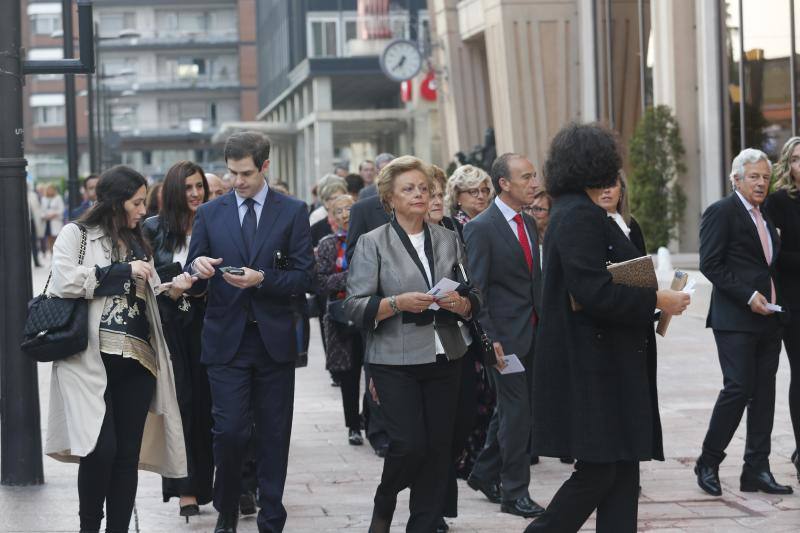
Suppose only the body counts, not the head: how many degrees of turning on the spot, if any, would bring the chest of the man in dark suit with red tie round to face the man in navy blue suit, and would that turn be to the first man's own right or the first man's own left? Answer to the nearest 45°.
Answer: approximately 90° to the first man's own right

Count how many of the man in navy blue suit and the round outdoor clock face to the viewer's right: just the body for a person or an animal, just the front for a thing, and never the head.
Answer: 0

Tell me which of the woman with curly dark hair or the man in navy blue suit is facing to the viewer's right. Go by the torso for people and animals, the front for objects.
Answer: the woman with curly dark hair

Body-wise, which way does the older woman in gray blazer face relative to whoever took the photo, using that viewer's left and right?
facing the viewer and to the right of the viewer

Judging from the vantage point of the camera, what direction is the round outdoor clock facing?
facing the viewer

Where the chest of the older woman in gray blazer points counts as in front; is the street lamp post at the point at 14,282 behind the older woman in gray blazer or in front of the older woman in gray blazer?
behind

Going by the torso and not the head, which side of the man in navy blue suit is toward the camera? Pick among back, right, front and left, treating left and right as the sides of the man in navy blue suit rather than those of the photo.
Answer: front

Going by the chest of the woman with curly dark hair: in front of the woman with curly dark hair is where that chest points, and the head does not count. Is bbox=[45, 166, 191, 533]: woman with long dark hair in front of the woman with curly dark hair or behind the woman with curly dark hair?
behind

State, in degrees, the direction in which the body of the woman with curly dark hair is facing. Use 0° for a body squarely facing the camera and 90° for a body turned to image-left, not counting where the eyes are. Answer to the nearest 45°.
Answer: approximately 270°

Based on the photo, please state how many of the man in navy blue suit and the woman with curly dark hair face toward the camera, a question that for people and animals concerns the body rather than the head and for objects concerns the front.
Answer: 1

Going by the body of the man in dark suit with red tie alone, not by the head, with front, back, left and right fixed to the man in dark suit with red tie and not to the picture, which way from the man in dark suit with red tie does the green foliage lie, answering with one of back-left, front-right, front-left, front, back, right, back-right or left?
back-left

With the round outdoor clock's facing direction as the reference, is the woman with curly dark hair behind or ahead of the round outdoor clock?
ahead

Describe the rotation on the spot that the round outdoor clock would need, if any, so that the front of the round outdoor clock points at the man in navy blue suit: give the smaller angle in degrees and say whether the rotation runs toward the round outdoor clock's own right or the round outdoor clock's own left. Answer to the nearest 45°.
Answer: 0° — it already faces them
